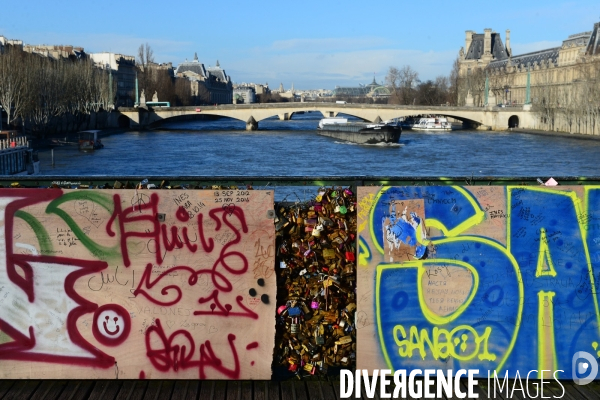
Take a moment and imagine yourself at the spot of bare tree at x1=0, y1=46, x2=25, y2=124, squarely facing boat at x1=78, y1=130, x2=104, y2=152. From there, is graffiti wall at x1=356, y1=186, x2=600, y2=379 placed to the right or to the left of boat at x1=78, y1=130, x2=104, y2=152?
right

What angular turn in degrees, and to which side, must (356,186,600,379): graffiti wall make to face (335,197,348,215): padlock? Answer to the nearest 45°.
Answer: approximately 90° to its right

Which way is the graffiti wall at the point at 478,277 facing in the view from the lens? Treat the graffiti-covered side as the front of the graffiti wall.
facing the viewer

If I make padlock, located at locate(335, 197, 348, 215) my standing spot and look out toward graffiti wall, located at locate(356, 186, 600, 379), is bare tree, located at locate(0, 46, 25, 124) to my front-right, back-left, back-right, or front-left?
back-left

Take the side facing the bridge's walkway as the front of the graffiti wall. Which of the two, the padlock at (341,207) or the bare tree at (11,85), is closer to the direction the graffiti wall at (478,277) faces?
the padlock

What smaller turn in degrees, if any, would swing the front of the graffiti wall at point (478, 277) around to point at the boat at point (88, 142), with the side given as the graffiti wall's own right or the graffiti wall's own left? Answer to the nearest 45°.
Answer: approximately 135° to the graffiti wall's own right

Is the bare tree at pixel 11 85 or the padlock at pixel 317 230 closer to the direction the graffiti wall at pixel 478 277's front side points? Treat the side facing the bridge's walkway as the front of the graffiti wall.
the padlock

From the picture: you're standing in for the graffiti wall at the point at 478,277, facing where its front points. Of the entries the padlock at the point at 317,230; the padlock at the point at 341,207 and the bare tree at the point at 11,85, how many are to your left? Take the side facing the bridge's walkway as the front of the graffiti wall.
0

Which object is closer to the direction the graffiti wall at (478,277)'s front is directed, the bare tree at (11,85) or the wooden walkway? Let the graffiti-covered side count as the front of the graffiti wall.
the wooden walkway

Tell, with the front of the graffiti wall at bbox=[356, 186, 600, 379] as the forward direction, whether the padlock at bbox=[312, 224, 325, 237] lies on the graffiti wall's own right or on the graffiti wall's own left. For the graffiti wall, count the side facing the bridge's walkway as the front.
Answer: on the graffiti wall's own right

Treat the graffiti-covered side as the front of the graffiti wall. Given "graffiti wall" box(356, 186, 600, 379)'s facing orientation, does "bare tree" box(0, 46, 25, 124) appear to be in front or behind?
behind
